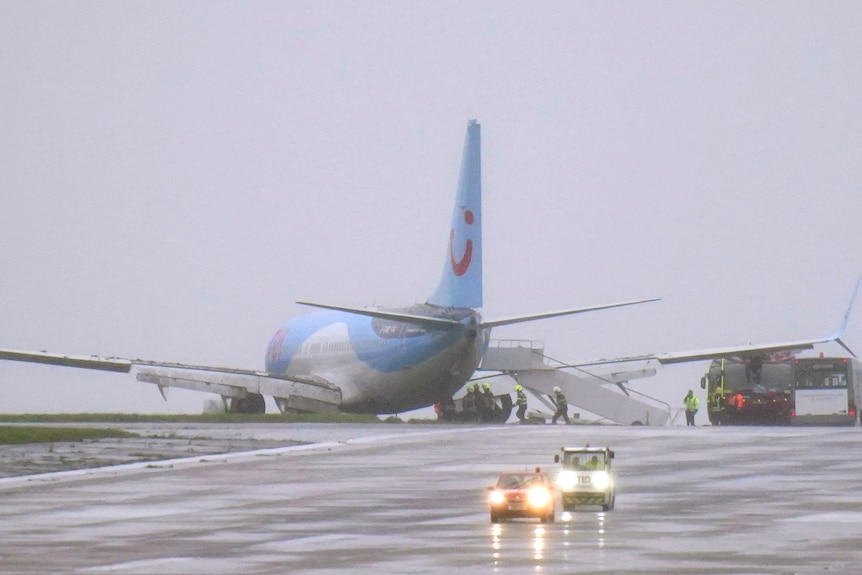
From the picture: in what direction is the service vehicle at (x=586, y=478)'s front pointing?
toward the camera

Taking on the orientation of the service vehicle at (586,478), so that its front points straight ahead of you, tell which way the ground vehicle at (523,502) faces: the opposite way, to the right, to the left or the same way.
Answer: the same way

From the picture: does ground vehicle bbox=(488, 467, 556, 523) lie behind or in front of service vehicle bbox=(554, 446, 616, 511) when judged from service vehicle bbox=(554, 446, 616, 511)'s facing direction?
in front

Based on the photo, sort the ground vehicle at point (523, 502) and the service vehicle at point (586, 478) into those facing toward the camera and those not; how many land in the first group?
2

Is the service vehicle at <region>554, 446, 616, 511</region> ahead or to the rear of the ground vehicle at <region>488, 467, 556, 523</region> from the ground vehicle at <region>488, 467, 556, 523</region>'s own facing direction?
to the rear

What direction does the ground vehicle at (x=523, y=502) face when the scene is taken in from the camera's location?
facing the viewer
